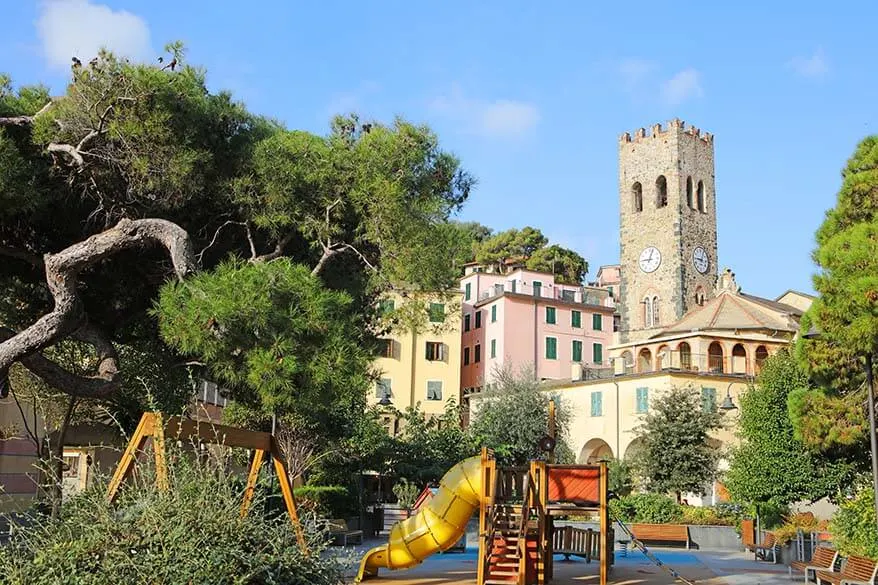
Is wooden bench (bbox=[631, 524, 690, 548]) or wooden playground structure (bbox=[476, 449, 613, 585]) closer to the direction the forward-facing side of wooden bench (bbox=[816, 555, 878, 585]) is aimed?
the wooden playground structure

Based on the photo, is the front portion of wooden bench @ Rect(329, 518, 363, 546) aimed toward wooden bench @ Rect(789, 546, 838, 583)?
yes

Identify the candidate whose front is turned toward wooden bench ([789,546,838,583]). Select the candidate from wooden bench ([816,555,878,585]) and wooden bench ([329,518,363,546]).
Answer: wooden bench ([329,518,363,546])

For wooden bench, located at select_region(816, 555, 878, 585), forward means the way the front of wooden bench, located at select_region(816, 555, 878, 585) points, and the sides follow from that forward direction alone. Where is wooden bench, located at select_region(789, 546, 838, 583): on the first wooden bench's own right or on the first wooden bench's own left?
on the first wooden bench's own right

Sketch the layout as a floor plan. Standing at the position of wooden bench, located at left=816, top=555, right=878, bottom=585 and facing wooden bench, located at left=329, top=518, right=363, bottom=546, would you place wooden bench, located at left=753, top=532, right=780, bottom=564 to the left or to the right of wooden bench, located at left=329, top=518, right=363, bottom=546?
right

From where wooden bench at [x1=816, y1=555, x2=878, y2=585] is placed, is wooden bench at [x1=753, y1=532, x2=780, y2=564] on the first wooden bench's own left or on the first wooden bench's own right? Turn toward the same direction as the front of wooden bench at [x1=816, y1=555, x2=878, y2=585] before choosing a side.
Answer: on the first wooden bench's own right

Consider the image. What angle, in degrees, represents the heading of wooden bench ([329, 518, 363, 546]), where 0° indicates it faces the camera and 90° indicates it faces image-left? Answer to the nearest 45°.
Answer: approximately 315°
